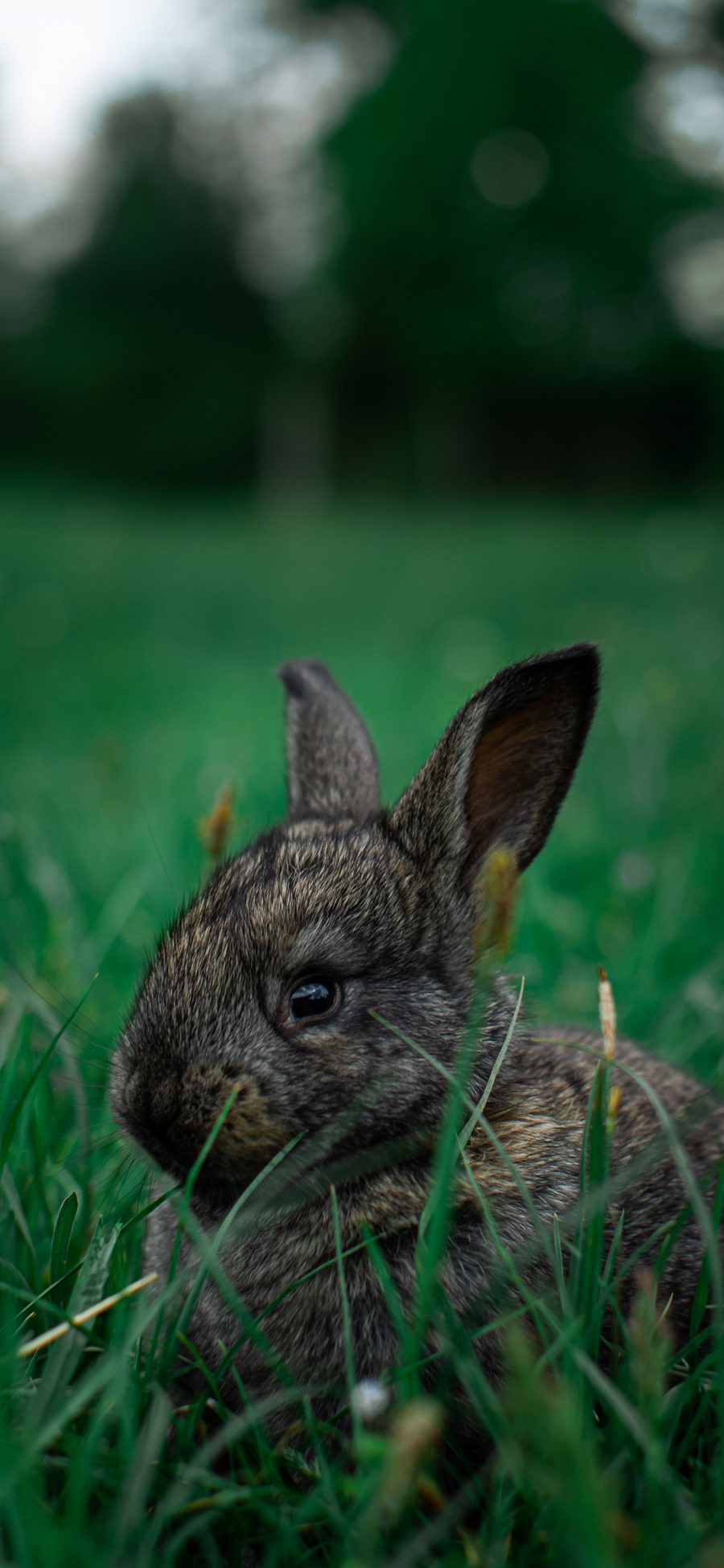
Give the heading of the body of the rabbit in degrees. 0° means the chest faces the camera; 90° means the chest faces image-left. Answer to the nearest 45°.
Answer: approximately 45°

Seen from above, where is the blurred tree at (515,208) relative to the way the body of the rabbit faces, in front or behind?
behind

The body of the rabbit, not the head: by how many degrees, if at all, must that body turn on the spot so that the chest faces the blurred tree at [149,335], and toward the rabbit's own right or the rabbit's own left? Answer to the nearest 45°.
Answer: approximately 135° to the rabbit's own right
